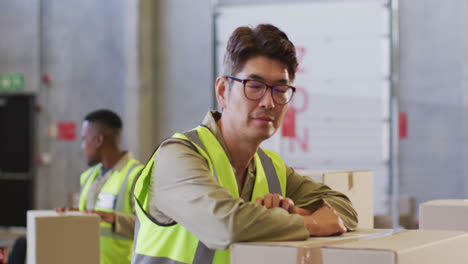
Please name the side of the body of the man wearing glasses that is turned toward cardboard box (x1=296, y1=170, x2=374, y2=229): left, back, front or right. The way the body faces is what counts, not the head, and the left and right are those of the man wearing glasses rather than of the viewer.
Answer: left

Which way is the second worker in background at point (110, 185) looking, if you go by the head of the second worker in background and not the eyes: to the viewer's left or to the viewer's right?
to the viewer's left

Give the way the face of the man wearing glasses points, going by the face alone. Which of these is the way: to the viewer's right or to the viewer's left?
to the viewer's right

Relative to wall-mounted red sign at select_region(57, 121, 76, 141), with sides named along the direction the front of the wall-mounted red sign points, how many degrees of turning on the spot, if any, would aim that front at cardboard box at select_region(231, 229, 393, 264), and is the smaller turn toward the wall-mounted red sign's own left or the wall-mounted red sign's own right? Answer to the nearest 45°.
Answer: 0° — it already faces it

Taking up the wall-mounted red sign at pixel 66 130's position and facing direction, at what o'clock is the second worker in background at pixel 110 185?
The second worker in background is roughly at 12 o'clock from the wall-mounted red sign.

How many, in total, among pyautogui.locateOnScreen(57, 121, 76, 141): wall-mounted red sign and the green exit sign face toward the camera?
2

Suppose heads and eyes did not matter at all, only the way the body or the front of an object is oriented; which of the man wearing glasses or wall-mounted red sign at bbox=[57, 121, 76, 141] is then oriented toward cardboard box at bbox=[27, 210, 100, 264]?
the wall-mounted red sign

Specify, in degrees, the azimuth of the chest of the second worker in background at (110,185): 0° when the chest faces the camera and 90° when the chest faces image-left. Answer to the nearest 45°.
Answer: approximately 45°

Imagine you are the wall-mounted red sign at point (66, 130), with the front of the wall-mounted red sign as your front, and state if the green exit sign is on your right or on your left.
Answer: on your right

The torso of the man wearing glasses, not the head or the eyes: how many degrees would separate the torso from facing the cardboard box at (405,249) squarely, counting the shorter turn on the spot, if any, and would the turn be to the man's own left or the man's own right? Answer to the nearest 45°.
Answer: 0° — they already face it

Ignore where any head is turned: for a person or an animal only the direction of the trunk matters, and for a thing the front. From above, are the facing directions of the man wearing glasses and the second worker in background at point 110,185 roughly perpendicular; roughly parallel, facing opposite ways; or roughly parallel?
roughly perpendicular
